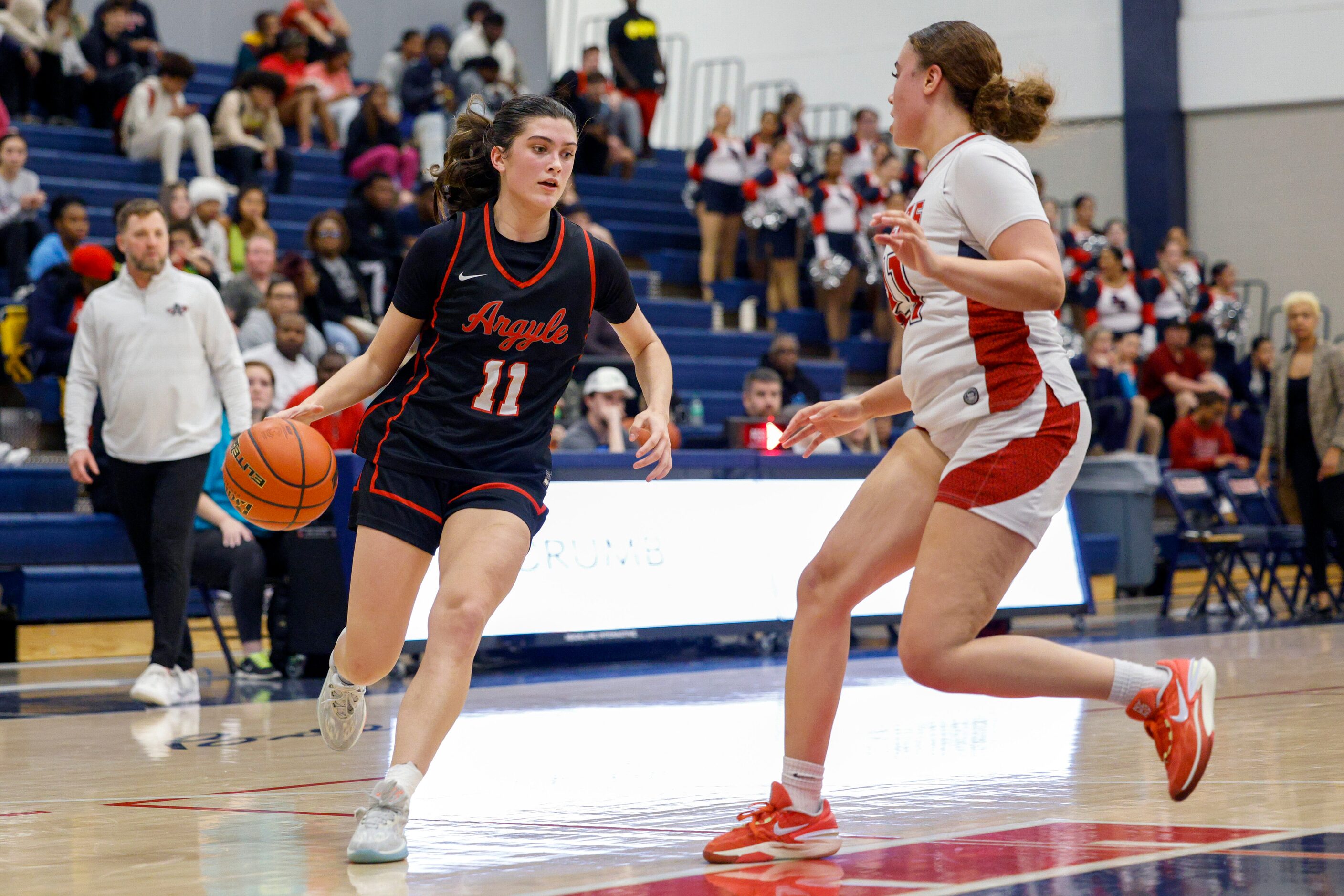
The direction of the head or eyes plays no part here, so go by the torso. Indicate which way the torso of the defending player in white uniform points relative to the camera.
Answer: to the viewer's left

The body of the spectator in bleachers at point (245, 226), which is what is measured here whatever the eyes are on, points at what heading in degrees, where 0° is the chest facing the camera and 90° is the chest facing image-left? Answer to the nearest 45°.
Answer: approximately 0°

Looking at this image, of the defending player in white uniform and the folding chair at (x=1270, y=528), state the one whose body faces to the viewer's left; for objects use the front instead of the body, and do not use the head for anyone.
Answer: the defending player in white uniform
